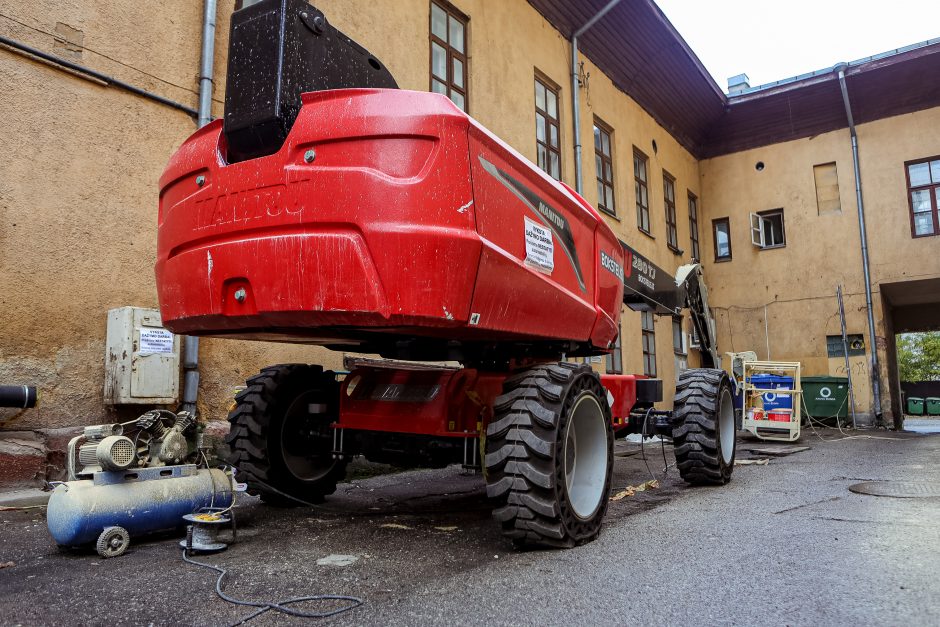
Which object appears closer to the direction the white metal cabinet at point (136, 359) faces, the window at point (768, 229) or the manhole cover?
the manhole cover

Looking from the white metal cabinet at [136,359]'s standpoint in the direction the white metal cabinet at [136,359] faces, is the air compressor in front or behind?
in front

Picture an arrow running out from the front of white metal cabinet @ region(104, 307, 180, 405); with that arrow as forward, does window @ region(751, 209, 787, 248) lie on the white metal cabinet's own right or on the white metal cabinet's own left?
on the white metal cabinet's own left

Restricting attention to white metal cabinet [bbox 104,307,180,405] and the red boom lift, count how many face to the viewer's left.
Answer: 0

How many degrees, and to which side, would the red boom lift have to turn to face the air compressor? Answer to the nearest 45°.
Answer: approximately 135° to its left

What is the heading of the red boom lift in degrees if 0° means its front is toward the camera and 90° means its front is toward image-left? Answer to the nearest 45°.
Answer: approximately 225°

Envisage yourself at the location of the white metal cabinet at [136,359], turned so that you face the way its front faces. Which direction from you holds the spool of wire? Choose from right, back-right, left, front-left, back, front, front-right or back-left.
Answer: front-right

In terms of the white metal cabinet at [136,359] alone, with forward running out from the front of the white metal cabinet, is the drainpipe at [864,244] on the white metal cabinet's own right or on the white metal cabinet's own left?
on the white metal cabinet's own left

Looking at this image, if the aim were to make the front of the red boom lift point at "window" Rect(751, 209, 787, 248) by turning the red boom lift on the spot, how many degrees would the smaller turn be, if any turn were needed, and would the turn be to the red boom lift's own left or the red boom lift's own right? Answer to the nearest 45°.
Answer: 0° — it already faces it

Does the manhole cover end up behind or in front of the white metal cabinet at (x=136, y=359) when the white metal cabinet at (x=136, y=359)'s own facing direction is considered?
in front
